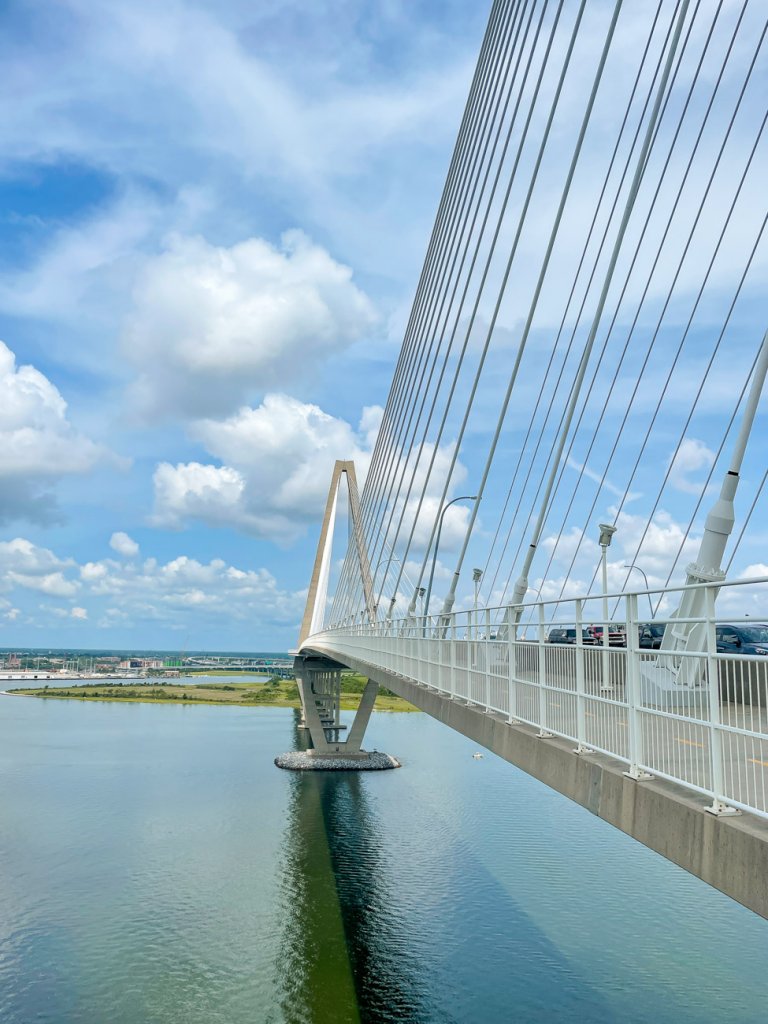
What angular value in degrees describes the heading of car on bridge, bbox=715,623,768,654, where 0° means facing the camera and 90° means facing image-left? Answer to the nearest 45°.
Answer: approximately 315°
